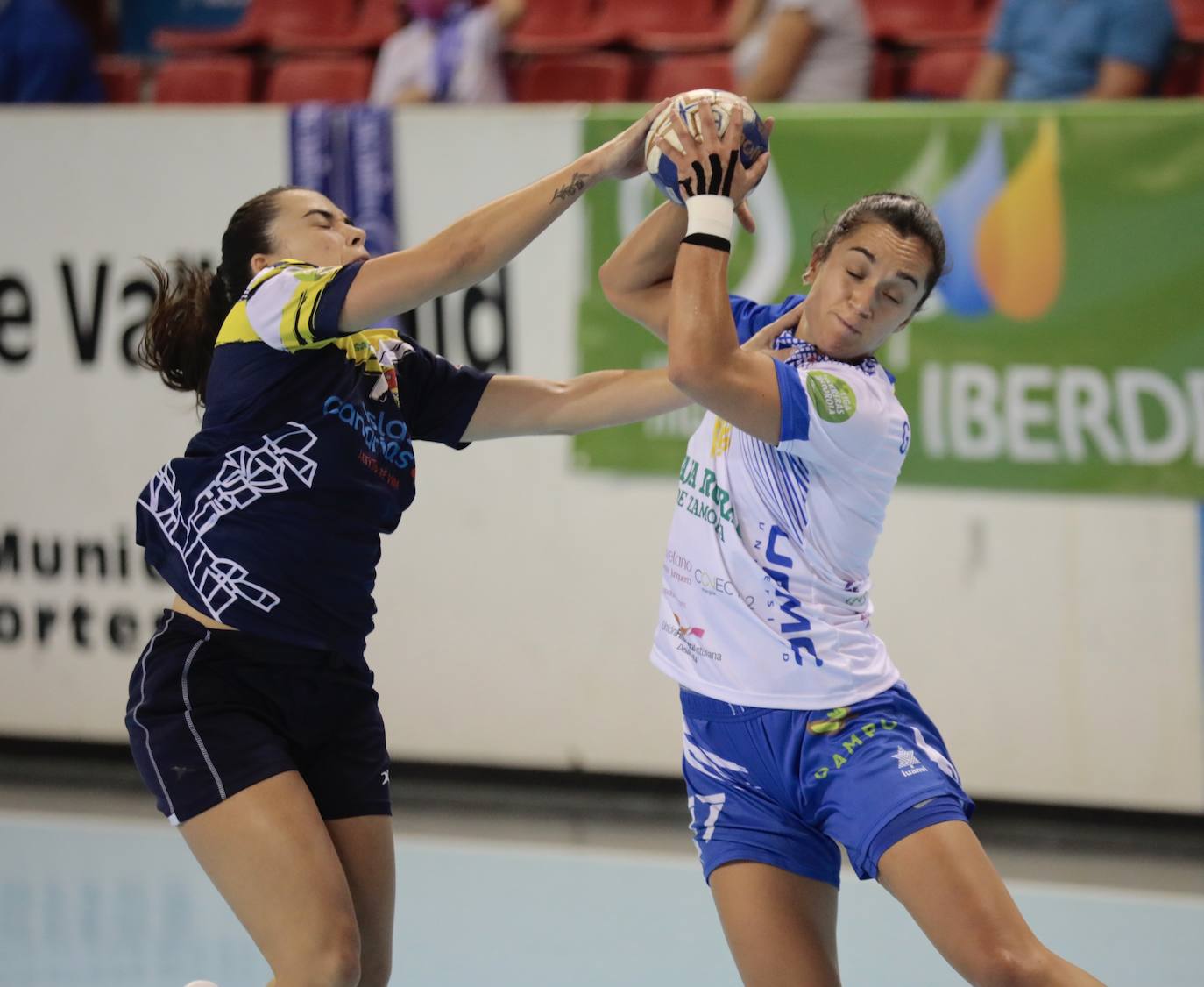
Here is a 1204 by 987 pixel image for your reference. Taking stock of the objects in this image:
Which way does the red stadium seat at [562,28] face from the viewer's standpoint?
toward the camera

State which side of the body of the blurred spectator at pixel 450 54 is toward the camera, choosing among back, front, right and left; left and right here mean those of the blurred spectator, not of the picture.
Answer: front

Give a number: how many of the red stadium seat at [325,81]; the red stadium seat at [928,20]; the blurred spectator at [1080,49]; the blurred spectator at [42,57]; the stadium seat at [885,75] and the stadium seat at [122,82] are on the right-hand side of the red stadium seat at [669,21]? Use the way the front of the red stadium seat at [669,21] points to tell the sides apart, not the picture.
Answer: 3

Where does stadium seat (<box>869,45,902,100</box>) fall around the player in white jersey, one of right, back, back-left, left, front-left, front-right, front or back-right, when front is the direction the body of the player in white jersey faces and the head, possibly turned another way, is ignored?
back-right

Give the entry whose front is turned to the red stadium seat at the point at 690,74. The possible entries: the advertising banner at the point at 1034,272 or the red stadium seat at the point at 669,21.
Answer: the red stadium seat at the point at 669,21

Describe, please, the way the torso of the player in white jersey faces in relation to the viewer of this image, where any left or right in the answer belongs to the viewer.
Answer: facing the viewer and to the left of the viewer

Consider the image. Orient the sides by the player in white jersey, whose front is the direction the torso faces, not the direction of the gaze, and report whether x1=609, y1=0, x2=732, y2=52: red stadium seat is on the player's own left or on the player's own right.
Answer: on the player's own right

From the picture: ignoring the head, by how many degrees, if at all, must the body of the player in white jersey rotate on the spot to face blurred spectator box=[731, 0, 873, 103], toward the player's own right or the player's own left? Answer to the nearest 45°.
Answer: approximately 135° to the player's own right

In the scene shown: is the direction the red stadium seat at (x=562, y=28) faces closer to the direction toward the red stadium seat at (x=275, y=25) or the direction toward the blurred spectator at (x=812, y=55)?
the blurred spectator

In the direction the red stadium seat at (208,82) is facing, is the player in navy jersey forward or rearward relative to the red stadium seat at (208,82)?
forward

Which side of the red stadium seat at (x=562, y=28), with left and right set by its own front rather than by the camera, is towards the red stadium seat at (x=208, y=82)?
right

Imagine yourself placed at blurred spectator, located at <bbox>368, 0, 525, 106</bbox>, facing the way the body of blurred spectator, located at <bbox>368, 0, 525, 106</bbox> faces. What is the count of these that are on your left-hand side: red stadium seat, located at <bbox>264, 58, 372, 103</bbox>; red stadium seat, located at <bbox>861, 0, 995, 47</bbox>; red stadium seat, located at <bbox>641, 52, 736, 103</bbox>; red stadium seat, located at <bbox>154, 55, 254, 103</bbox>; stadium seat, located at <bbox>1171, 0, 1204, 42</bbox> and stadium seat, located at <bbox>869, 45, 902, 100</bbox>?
4

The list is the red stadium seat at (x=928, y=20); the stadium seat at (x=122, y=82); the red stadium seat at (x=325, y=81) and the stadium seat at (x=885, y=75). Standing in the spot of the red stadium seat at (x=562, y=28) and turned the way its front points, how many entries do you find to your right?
2

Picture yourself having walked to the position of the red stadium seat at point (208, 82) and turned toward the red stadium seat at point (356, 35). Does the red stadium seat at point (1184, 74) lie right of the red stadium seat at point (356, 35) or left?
right

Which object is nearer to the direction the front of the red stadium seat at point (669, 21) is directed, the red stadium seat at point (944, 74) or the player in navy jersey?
the player in navy jersey

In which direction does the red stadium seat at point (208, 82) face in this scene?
toward the camera

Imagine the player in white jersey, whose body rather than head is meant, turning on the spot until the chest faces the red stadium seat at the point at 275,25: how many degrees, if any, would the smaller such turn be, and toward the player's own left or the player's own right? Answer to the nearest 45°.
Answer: approximately 90° to the player's own right

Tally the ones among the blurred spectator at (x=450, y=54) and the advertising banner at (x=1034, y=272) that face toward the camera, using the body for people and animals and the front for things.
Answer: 2
